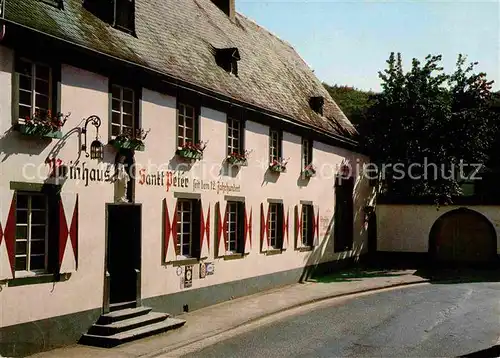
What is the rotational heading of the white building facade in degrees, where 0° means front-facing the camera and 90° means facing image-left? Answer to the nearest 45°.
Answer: approximately 315°

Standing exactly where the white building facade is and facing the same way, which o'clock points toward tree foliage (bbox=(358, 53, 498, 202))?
The tree foliage is roughly at 9 o'clock from the white building facade.
